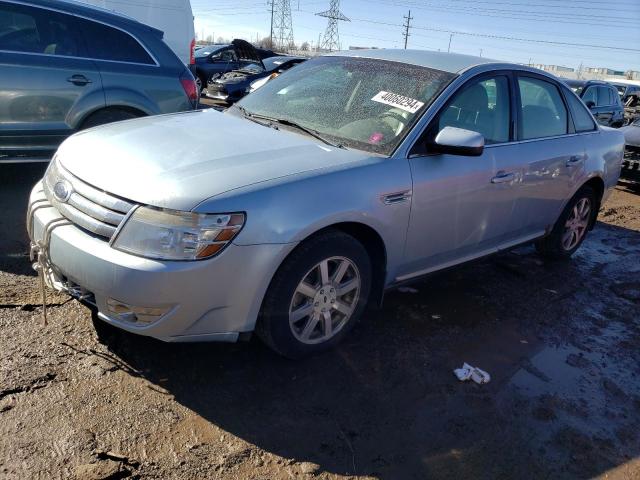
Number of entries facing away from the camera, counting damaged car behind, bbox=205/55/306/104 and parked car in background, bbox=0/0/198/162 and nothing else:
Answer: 0

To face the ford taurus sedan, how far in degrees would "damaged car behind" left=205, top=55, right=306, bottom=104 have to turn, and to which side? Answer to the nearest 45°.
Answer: approximately 45° to its left

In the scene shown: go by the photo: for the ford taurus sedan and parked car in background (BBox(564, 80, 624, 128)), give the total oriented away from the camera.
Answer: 0

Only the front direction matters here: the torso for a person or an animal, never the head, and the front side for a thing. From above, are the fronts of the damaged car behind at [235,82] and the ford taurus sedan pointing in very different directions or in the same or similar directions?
same or similar directions

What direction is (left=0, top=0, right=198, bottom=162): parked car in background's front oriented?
to the viewer's left

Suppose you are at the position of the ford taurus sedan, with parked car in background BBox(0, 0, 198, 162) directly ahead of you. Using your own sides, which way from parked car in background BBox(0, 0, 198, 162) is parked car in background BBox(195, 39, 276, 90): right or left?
right

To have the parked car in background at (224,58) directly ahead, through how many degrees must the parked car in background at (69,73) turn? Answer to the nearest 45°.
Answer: approximately 90° to its right

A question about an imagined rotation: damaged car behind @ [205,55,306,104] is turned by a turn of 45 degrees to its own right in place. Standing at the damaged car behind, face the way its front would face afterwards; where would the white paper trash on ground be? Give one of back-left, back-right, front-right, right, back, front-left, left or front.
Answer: left

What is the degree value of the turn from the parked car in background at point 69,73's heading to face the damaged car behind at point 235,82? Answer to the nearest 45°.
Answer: approximately 135° to its right

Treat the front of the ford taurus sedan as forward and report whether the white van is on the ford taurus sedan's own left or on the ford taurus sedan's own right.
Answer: on the ford taurus sedan's own right

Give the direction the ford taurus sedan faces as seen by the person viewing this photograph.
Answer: facing the viewer and to the left of the viewer

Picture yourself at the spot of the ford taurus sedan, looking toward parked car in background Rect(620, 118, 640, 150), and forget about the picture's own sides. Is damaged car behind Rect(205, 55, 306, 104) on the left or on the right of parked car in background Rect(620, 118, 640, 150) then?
left

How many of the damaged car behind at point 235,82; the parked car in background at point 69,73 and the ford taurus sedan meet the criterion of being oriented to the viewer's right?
0

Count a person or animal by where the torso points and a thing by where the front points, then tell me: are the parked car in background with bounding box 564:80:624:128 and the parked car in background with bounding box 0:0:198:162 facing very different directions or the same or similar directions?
same or similar directions

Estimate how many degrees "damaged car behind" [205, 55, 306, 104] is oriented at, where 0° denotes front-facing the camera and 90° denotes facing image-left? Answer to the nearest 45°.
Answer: approximately 45°

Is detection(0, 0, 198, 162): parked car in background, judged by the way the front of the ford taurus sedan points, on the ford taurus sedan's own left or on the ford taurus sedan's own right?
on the ford taurus sedan's own right

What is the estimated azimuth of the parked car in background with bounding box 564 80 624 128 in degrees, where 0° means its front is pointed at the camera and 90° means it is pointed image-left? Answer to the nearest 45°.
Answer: approximately 45°
